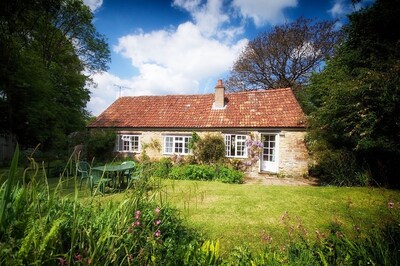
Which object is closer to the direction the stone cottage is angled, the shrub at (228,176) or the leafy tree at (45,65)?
the shrub

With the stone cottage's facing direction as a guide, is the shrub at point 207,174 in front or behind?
in front

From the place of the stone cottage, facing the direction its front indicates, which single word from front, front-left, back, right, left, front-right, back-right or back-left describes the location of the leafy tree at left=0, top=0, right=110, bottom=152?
right

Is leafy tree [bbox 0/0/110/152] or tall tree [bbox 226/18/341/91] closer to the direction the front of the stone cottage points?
the leafy tree

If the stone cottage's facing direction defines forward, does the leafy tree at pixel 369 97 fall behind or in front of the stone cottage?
in front

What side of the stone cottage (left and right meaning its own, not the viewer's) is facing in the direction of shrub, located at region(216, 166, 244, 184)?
front

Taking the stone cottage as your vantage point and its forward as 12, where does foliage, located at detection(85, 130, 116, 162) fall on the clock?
The foliage is roughly at 3 o'clock from the stone cottage.

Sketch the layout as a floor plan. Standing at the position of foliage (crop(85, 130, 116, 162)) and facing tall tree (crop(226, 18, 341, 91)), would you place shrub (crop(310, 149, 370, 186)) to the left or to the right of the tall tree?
right

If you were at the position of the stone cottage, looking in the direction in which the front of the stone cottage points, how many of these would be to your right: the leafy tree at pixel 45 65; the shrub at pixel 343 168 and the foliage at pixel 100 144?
2

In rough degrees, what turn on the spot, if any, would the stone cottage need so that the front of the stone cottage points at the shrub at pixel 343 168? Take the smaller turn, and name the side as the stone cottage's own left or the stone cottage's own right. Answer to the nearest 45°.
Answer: approximately 45° to the stone cottage's own left

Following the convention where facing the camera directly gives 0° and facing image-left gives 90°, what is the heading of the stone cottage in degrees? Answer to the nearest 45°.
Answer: approximately 0°

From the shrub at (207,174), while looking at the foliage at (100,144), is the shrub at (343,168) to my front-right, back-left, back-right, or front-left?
back-right
